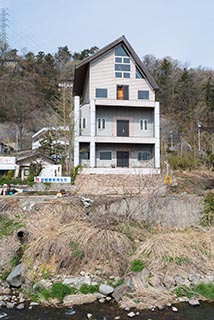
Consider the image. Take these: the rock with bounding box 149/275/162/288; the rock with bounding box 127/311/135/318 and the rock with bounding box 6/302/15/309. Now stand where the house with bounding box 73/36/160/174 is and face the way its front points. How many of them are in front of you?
3

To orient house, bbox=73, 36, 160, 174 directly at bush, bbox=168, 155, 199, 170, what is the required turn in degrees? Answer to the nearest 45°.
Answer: approximately 135° to its left

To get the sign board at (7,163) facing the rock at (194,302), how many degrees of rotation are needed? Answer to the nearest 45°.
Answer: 0° — it already faces it

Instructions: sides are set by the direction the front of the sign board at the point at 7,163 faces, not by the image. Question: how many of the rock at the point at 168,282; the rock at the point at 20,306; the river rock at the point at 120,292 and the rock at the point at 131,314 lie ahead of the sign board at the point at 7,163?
4

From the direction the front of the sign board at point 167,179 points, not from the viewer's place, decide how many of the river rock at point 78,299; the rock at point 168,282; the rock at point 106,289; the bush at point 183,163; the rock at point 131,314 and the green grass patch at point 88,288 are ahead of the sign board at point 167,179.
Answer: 5

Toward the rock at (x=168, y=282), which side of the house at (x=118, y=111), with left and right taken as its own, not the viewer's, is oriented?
front

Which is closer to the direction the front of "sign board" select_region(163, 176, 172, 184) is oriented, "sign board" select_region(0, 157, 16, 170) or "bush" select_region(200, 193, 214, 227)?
the bush

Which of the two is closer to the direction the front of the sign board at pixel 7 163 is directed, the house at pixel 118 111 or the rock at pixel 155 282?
the rock

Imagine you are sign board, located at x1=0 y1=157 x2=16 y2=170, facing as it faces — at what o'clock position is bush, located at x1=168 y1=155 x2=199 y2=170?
The bush is roughly at 9 o'clock from the sign board.

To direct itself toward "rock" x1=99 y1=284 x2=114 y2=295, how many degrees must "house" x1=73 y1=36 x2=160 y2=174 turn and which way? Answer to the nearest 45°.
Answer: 0° — it already faces it

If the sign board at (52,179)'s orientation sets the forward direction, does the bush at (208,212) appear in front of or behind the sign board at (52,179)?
in front

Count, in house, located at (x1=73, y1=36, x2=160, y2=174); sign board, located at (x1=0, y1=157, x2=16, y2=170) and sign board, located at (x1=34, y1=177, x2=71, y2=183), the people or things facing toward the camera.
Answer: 3
